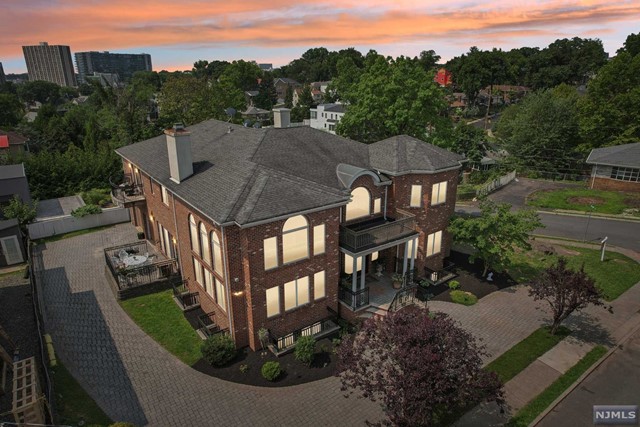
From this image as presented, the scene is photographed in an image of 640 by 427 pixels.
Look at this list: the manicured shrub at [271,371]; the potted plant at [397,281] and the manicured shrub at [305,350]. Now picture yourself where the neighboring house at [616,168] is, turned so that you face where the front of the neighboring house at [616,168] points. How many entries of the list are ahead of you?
3

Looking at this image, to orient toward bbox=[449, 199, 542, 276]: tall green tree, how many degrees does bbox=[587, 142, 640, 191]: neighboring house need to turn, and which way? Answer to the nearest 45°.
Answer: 0° — it already faces it

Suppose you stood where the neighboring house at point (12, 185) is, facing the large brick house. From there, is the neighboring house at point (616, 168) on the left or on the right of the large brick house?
left

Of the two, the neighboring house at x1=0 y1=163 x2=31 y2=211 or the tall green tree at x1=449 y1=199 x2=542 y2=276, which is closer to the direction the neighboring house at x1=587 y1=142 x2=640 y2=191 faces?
the tall green tree

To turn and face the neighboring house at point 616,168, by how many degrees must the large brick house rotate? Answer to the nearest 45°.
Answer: approximately 90° to its left

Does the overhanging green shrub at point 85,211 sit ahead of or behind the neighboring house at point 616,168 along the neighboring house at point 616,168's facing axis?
ahead

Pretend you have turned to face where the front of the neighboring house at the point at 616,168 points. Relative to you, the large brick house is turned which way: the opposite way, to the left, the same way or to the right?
to the left

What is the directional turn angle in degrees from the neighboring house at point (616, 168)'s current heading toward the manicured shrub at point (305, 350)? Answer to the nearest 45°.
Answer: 0° — it already faces it

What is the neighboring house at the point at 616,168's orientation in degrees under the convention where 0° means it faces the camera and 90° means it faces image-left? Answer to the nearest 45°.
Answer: approximately 0°

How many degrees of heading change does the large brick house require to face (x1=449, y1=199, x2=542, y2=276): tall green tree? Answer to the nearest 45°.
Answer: approximately 45° to its left

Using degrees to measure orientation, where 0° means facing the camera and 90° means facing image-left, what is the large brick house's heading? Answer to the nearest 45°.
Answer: approximately 315°

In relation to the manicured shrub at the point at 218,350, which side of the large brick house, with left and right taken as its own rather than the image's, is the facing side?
right
